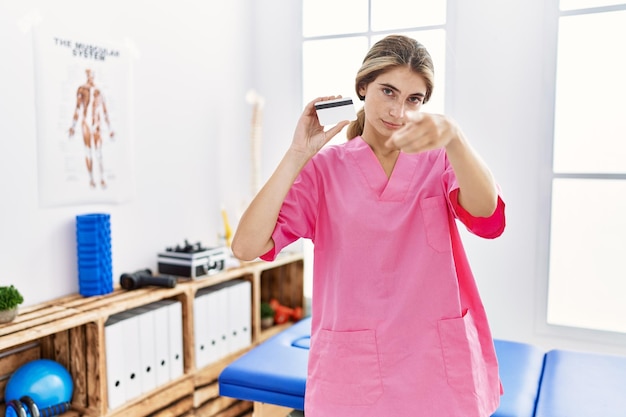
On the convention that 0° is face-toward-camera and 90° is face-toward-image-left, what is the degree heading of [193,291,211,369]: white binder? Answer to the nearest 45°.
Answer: approximately 315°

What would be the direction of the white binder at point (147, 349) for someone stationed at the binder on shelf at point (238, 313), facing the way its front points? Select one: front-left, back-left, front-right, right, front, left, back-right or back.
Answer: right

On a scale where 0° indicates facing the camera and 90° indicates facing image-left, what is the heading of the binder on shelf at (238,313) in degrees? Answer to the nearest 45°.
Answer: approximately 315°

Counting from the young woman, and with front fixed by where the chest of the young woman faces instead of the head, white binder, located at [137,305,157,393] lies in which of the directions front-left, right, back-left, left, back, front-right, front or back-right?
back-right

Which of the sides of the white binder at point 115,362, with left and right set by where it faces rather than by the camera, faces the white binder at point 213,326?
left

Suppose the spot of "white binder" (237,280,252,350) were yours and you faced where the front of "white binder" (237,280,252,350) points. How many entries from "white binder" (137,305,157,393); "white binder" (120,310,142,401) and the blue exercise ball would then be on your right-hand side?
3

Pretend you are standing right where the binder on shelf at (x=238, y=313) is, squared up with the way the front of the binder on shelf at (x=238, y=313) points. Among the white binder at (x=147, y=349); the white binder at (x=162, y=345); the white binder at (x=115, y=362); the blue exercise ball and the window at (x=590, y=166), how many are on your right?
4

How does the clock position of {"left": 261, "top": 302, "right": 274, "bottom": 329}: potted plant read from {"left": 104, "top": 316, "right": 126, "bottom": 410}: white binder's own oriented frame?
The potted plant is roughly at 9 o'clock from the white binder.

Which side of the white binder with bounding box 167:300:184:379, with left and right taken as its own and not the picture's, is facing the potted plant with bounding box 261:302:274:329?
left
